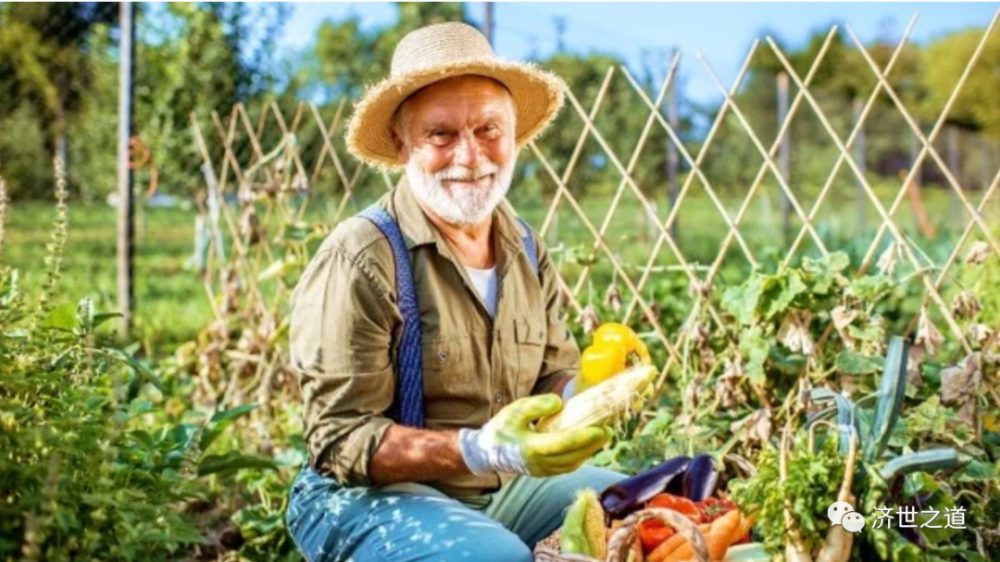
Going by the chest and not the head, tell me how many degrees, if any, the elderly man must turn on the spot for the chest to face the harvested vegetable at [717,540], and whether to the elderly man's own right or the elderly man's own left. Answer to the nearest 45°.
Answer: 0° — they already face it

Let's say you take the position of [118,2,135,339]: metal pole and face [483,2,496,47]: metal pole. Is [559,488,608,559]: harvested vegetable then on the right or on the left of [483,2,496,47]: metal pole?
right

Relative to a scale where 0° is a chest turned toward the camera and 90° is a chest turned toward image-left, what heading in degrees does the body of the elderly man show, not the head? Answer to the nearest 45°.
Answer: approximately 315°

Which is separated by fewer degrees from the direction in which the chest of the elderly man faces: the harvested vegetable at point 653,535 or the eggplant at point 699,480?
the harvested vegetable

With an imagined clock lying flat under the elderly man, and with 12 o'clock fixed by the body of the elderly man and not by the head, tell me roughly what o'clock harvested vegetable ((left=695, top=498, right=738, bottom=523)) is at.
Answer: The harvested vegetable is roughly at 11 o'clock from the elderly man.

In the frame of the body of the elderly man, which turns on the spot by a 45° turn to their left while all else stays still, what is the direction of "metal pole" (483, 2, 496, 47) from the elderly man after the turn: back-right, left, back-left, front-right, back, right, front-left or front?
left

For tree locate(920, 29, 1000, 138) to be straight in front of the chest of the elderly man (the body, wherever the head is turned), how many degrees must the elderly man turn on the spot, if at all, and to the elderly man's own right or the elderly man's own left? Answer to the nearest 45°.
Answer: approximately 90° to the elderly man's own left
